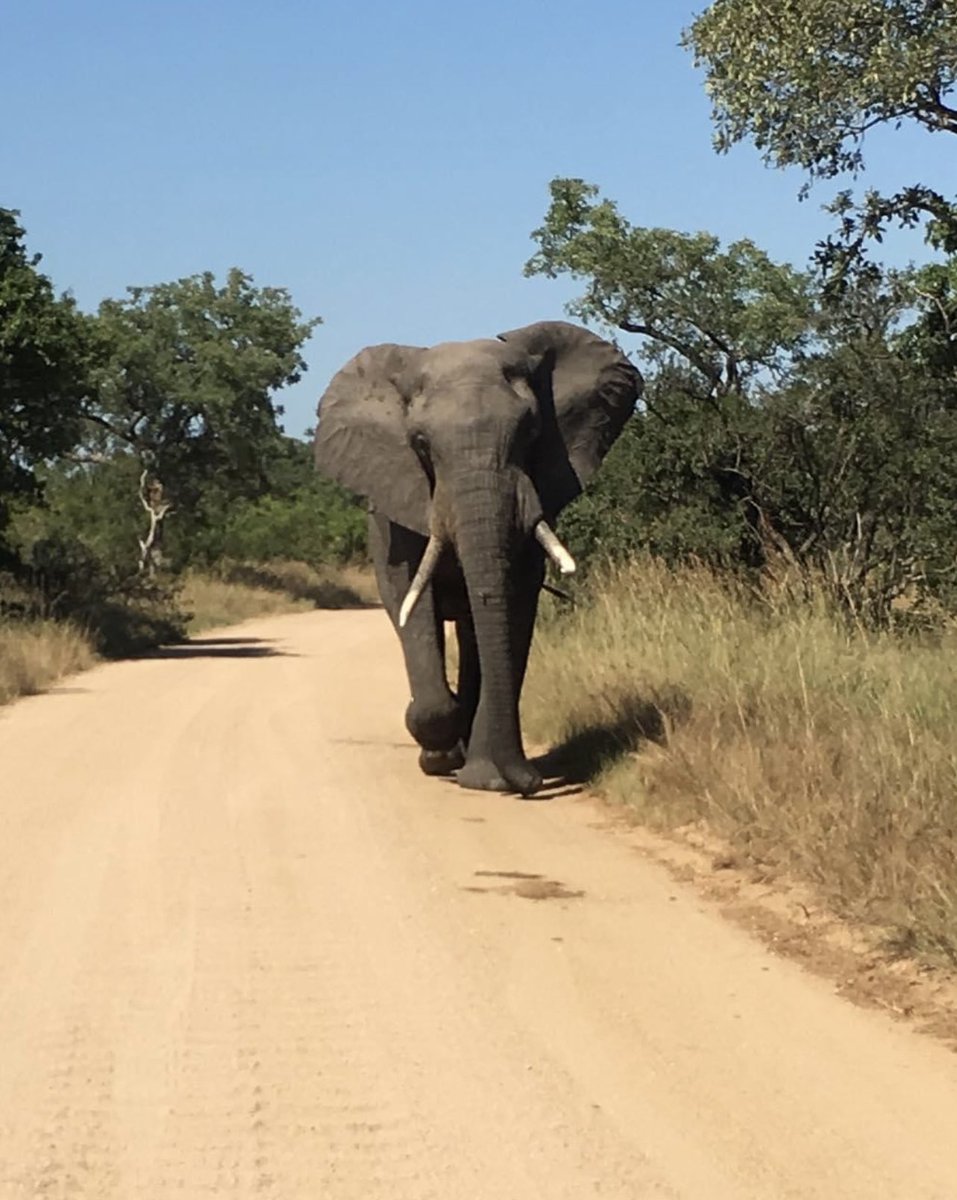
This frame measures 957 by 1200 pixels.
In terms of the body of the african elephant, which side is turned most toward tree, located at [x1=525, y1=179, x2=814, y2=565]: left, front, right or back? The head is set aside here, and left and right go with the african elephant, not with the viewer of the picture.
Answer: back

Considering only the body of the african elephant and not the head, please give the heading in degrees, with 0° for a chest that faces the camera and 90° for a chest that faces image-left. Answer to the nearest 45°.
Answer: approximately 0°

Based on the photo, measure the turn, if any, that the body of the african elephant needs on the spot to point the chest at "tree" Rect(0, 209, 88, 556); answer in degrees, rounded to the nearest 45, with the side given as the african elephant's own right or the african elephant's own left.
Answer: approximately 135° to the african elephant's own right

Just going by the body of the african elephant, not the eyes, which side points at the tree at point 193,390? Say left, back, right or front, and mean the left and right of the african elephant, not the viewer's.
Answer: back

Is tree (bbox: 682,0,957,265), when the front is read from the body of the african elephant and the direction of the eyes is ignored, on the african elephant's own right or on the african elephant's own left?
on the african elephant's own left

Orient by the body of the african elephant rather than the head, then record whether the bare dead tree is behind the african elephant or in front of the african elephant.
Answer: behind
